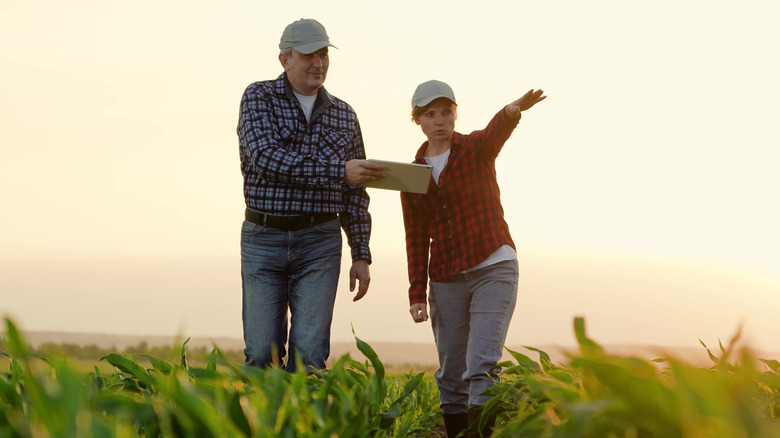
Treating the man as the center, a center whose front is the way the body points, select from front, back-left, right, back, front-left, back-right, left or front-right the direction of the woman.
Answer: left

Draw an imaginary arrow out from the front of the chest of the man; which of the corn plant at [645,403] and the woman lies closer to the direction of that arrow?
the corn plant

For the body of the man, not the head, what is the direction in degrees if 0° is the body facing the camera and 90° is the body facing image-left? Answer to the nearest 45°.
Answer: approximately 0°

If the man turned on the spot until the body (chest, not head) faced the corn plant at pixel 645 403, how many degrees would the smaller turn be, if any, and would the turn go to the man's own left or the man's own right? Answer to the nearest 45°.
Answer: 0° — they already face it

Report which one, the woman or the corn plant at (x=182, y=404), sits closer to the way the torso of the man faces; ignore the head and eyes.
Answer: the corn plant
